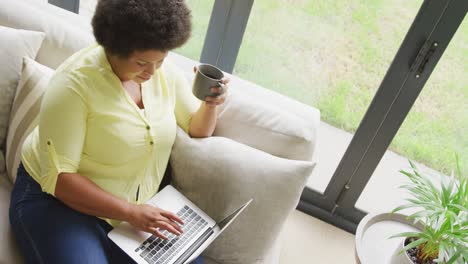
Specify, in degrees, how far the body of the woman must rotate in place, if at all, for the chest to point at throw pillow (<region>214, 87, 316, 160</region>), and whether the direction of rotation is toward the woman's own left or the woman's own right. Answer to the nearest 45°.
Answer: approximately 45° to the woman's own left

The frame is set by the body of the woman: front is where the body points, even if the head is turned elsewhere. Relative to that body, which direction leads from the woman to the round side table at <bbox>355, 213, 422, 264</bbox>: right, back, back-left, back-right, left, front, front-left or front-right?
front-left

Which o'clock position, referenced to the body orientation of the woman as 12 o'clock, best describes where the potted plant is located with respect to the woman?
The potted plant is roughly at 11 o'clock from the woman.

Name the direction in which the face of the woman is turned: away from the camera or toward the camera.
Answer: toward the camera

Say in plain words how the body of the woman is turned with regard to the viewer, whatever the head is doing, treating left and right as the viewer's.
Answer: facing the viewer and to the right of the viewer
